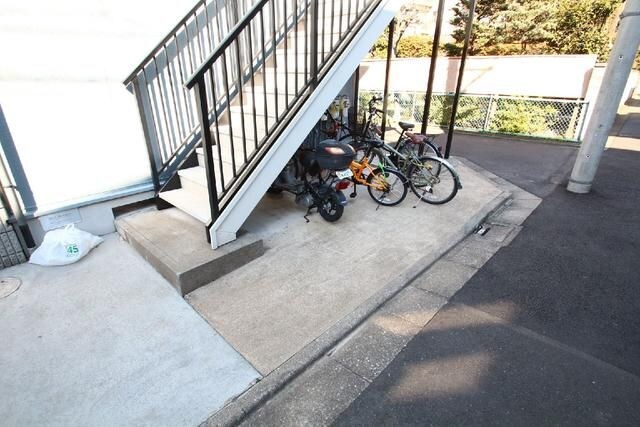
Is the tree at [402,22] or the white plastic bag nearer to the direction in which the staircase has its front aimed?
the white plastic bag

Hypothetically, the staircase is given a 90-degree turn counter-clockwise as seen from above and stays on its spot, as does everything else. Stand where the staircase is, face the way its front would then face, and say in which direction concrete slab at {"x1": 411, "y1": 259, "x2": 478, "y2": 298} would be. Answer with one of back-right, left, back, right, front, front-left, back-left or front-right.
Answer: front

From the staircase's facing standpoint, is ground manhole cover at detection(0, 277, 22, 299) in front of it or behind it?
in front

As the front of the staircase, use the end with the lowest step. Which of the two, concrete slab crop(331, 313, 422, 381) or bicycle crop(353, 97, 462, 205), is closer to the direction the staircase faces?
the concrete slab

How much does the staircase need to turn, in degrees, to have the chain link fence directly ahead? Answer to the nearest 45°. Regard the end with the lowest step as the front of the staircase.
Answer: approximately 180°

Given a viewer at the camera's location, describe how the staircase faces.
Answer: facing the viewer and to the left of the viewer

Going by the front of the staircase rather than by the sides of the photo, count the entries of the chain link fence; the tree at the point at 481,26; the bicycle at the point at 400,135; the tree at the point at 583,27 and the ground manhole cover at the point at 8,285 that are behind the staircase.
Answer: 4

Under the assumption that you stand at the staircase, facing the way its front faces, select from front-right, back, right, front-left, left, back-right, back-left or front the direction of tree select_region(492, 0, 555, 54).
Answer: back

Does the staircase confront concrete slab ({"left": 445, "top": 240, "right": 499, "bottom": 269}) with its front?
no

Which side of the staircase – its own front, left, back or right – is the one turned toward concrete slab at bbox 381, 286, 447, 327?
left

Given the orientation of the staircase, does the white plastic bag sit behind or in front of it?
in front

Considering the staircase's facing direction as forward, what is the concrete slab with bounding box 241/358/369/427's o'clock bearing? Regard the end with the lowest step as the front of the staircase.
The concrete slab is roughly at 10 o'clock from the staircase.

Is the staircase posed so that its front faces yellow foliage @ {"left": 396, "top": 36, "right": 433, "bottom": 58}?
no

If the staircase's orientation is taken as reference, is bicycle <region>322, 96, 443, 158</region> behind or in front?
behind

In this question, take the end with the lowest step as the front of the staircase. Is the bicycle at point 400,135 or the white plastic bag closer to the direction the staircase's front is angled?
the white plastic bag

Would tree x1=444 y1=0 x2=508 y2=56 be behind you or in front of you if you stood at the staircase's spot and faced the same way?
behind

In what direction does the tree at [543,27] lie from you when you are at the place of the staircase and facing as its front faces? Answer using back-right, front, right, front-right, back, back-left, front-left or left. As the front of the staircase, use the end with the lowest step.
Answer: back

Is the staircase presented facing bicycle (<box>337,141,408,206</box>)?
no

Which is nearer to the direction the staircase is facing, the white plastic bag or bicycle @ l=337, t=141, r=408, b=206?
the white plastic bag
